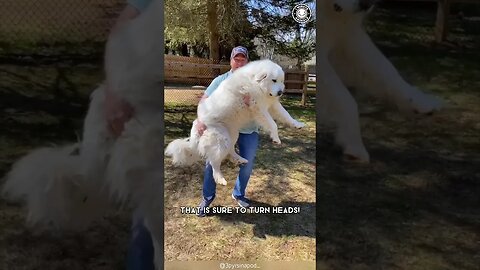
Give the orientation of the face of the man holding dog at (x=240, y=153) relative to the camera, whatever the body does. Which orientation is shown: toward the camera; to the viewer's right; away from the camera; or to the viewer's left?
toward the camera

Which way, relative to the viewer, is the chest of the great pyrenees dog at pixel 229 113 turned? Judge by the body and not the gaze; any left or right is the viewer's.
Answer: facing to the right of the viewer

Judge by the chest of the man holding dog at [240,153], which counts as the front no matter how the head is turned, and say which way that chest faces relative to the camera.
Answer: toward the camera
